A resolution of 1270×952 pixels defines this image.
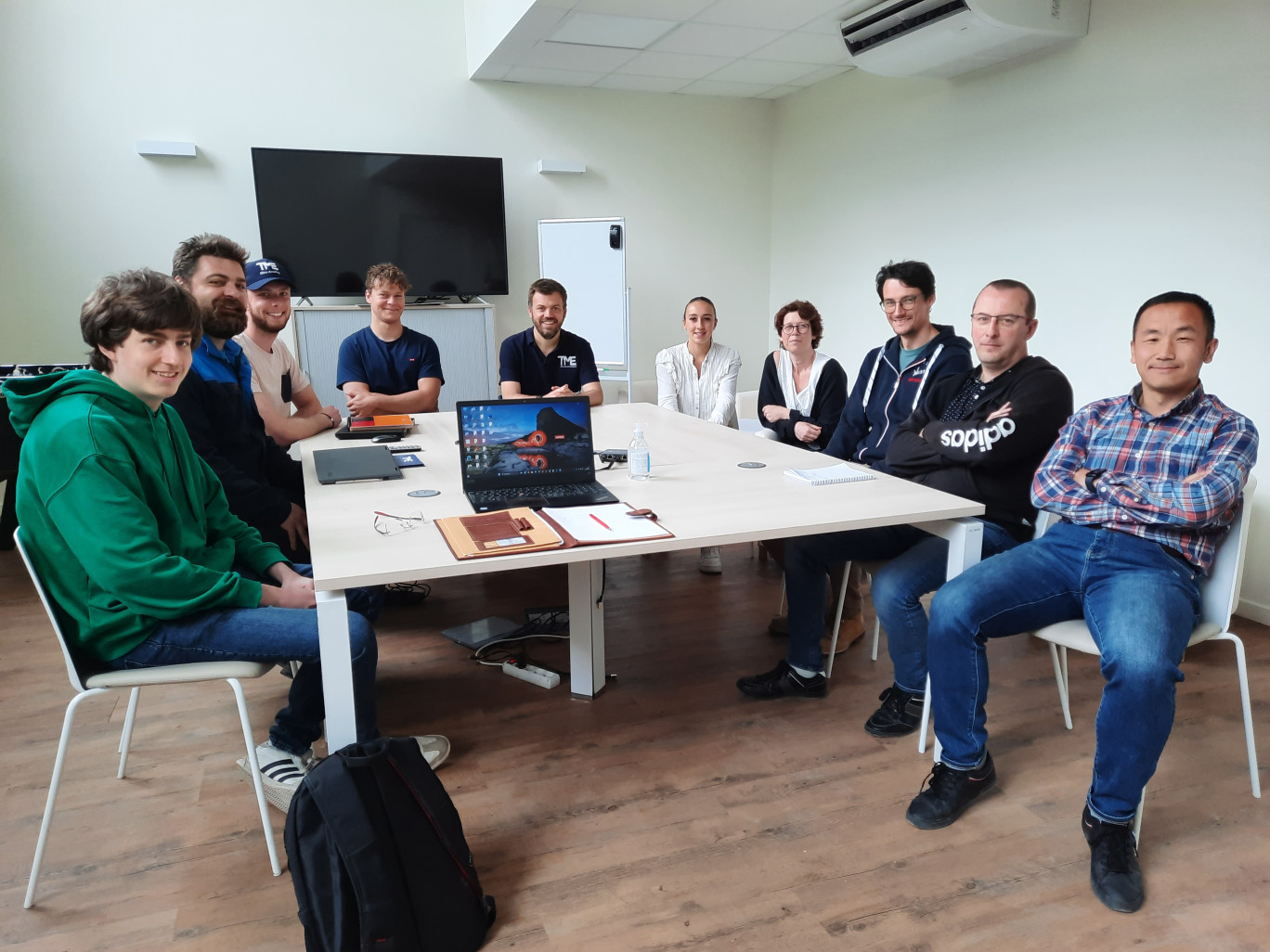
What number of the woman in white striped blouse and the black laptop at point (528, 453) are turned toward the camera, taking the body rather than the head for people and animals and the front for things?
2

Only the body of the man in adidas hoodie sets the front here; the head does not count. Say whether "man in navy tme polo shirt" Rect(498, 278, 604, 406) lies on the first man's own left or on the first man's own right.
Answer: on the first man's own right

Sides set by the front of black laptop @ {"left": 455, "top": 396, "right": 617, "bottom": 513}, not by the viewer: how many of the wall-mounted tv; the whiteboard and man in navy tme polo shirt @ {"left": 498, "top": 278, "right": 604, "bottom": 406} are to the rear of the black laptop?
3

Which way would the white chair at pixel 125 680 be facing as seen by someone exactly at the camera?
facing to the right of the viewer

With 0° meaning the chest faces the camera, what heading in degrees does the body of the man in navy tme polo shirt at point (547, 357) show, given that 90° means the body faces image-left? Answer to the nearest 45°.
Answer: approximately 0°

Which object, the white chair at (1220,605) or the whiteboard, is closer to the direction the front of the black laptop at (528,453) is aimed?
the white chair

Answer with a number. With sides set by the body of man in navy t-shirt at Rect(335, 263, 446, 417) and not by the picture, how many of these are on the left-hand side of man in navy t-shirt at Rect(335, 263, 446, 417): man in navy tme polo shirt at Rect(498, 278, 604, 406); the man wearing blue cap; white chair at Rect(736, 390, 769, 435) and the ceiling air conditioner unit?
3

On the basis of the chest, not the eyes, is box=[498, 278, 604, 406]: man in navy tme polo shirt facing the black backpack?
yes

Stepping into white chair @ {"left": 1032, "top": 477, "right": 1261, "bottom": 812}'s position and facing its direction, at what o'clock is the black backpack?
The black backpack is roughly at 12 o'clock from the white chair.
